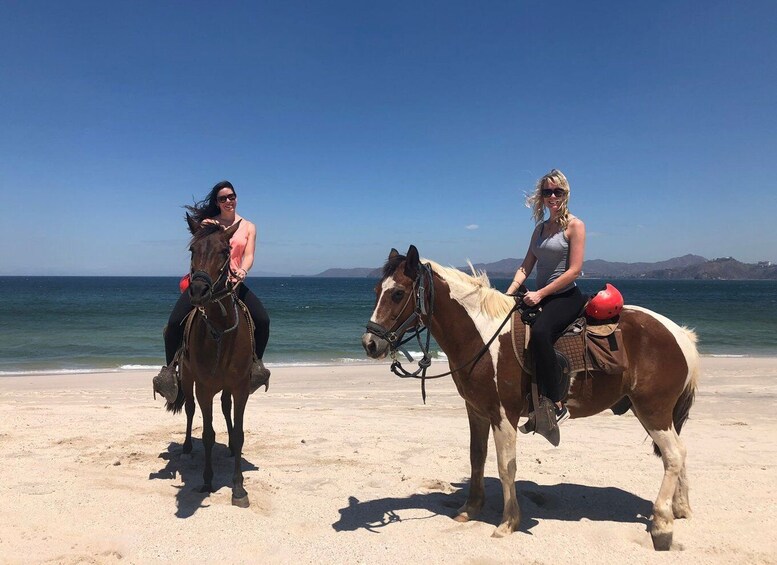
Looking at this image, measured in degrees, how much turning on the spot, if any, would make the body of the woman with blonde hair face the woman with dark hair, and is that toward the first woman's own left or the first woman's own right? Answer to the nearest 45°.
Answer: approximately 45° to the first woman's own right

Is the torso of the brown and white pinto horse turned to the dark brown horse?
yes

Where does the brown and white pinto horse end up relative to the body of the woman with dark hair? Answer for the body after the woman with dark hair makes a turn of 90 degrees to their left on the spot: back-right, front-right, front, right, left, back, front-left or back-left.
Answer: front-right

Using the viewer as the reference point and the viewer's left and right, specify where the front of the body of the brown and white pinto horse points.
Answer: facing to the left of the viewer

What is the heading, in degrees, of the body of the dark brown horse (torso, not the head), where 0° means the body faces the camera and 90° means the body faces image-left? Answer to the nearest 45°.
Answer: approximately 0°

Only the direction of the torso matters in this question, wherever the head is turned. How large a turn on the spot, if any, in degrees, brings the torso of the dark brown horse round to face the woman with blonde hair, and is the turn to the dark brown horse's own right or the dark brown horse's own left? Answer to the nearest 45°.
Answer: approximately 45° to the dark brown horse's own left

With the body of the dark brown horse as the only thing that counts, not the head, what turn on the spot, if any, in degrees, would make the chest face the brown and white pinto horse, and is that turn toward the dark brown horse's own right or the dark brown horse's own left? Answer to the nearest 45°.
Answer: approximately 45° to the dark brown horse's own left
